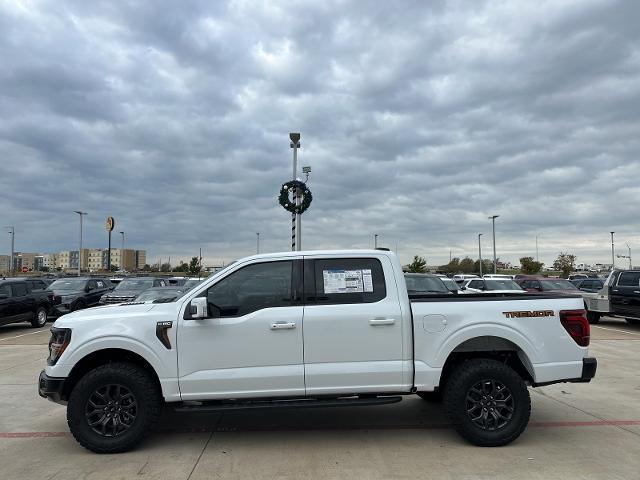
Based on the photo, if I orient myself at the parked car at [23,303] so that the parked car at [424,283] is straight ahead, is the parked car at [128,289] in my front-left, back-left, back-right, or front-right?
front-left

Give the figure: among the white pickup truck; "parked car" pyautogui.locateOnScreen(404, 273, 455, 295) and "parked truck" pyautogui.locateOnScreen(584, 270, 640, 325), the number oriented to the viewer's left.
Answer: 2

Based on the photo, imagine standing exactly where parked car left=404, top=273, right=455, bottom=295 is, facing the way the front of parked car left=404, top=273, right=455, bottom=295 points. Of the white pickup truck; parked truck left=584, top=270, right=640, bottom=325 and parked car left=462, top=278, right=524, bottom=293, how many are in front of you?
1

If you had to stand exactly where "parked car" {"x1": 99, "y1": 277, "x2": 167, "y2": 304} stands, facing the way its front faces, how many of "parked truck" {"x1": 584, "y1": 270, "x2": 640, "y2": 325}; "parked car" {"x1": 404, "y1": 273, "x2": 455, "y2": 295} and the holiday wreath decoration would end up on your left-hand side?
3

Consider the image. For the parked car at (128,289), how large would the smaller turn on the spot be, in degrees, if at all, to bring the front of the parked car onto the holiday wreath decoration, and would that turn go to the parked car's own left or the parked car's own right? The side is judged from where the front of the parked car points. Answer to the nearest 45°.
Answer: approximately 90° to the parked car's own left

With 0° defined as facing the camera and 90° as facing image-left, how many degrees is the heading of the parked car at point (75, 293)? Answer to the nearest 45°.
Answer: approximately 45°

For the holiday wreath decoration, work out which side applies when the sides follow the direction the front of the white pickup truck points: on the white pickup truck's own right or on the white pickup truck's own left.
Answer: on the white pickup truck's own right

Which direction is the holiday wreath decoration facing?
toward the camera

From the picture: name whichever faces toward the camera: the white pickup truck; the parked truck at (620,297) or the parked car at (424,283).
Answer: the parked car at (424,283)

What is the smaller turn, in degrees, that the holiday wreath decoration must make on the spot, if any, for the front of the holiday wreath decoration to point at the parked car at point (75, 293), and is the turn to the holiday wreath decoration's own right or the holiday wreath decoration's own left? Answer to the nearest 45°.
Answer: approximately 135° to the holiday wreath decoration's own right

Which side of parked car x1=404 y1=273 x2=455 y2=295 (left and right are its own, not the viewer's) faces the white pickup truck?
front

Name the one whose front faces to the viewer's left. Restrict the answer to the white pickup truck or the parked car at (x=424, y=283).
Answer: the white pickup truck

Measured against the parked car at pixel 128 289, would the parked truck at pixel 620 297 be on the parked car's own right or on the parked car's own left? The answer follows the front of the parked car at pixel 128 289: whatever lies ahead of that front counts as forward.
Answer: on the parked car's own left

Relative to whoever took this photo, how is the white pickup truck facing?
facing to the left of the viewer

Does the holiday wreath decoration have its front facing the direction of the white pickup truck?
yes

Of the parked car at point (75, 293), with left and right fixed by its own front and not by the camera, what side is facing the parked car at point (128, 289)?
left

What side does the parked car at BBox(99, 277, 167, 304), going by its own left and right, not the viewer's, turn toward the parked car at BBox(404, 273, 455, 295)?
left

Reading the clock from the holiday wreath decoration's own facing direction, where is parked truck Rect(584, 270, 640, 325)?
The parked truck is roughly at 9 o'clock from the holiday wreath decoration.
